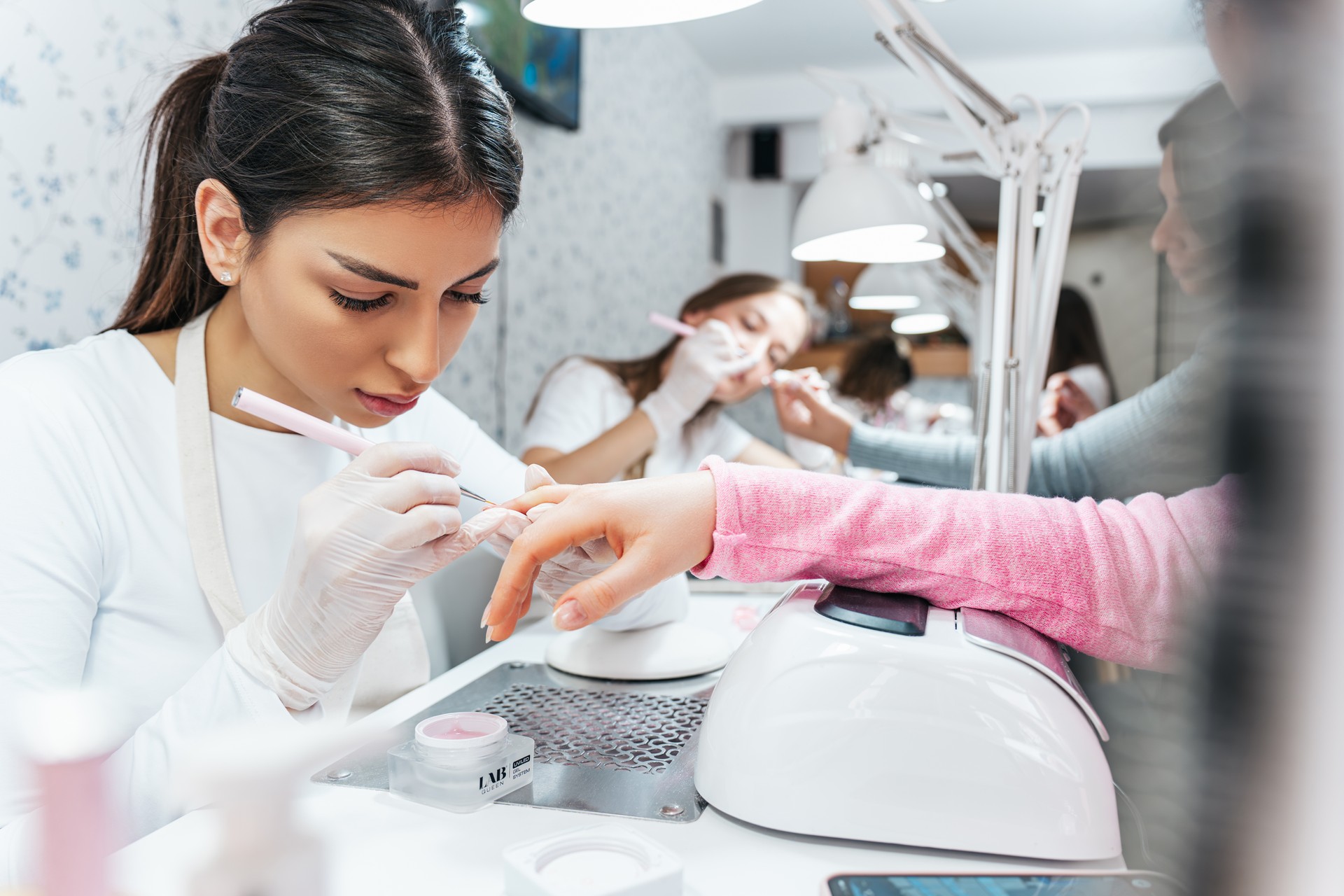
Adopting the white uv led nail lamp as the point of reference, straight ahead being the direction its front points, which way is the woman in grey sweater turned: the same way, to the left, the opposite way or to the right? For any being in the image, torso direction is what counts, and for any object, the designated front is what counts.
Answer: the opposite way

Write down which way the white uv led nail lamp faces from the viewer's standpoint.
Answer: facing to the right of the viewer

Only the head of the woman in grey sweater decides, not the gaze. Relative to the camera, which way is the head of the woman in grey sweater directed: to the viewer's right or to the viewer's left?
to the viewer's left

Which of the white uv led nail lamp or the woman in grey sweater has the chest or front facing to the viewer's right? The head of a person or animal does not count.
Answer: the white uv led nail lamp

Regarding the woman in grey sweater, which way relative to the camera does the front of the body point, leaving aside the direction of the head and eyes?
to the viewer's left

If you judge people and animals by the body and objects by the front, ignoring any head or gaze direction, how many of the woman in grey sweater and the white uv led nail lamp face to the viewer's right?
1

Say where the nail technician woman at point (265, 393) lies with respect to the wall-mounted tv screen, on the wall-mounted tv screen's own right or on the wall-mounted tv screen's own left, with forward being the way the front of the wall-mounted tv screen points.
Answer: on the wall-mounted tv screen's own right

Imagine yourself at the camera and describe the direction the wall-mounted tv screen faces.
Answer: facing the viewer and to the right of the viewer

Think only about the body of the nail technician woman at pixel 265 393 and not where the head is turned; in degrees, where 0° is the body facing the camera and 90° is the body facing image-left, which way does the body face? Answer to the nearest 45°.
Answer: approximately 315°

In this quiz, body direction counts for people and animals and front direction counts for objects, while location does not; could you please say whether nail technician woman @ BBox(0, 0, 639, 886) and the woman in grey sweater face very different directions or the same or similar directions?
very different directions

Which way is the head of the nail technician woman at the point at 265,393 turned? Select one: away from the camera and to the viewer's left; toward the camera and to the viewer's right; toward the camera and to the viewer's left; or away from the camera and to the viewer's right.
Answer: toward the camera and to the viewer's right
